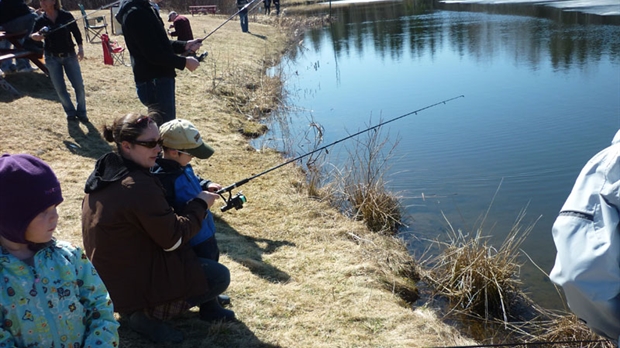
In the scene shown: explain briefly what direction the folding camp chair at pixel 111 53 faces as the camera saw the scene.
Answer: facing to the right of the viewer

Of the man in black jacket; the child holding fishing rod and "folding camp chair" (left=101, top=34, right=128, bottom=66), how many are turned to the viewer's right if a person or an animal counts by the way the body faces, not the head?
3

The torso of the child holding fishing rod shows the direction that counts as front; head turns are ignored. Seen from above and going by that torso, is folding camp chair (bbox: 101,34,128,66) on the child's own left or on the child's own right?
on the child's own left

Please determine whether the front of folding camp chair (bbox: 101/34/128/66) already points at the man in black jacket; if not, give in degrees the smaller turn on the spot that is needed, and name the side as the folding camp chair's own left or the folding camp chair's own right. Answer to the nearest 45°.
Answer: approximately 90° to the folding camp chair's own right

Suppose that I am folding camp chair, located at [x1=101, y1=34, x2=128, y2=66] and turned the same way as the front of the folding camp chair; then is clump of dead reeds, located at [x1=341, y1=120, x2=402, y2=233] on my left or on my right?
on my right

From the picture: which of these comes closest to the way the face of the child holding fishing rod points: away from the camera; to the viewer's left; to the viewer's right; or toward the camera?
to the viewer's right

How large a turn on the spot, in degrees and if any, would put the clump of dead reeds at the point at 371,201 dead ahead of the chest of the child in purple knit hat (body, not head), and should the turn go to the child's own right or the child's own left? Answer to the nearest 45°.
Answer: approximately 90° to the child's own left

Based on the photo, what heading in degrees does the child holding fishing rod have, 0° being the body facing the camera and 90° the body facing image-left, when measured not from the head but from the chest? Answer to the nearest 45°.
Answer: approximately 270°

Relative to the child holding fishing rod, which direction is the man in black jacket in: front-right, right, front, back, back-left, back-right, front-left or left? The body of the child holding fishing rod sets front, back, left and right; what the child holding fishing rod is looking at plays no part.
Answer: left

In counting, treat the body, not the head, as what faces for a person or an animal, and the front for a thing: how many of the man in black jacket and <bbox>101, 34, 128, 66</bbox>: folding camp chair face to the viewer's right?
2

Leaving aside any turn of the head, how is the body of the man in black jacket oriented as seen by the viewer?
to the viewer's right

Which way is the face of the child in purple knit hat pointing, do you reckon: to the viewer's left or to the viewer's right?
to the viewer's right
